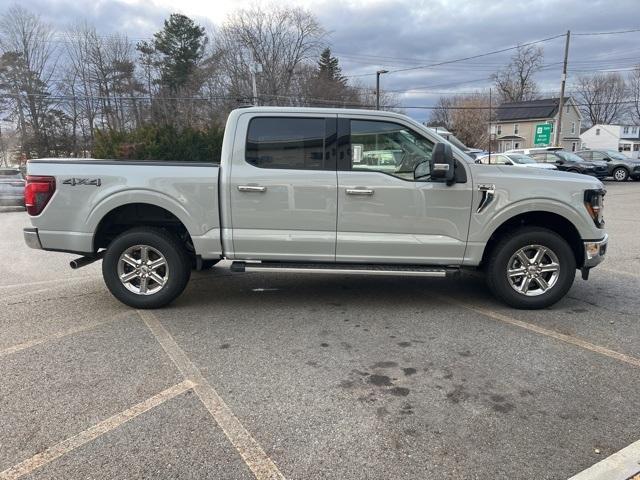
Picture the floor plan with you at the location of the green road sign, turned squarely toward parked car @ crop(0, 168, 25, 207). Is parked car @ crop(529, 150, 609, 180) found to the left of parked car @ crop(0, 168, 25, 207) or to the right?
left

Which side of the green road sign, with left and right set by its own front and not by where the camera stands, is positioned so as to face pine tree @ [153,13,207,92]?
right

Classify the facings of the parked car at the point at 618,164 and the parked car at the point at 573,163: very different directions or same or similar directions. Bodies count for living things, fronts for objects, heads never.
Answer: same or similar directions

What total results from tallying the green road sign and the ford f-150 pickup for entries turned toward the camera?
1

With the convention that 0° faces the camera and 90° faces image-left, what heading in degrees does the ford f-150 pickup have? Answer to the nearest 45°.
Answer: approximately 270°

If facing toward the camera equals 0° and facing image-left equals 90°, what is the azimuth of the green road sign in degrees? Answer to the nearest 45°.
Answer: approximately 0°

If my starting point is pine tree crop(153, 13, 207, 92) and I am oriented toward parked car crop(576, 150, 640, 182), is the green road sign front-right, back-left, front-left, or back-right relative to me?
front-left

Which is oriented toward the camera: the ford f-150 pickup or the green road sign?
the green road sign

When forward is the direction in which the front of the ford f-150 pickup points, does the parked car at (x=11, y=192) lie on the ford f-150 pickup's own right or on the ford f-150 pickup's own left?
on the ford f-150 pickup's own left
